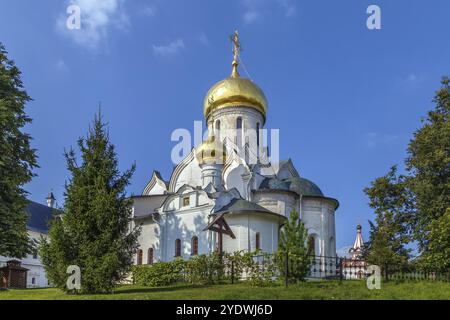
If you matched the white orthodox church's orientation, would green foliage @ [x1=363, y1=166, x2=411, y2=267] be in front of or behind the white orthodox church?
behind

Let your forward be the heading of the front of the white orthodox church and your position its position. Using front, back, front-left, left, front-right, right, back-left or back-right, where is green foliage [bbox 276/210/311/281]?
back-left

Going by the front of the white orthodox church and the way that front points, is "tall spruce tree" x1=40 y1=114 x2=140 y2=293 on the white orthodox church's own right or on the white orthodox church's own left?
on the white orthodox church's own left

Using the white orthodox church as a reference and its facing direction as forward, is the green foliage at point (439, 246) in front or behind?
behind
